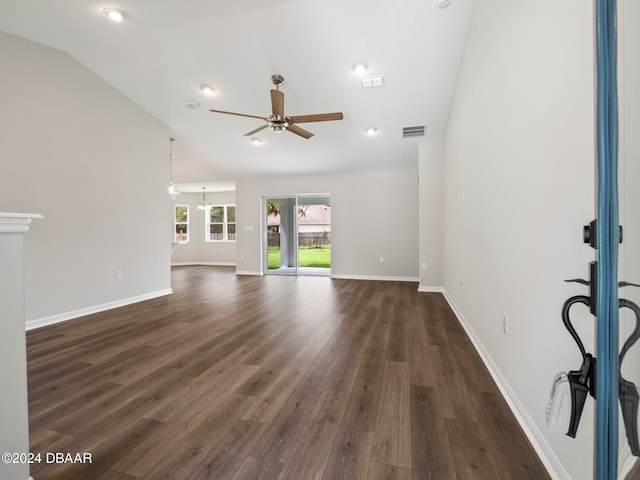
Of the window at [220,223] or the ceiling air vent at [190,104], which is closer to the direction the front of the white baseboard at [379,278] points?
the ceiling air vent

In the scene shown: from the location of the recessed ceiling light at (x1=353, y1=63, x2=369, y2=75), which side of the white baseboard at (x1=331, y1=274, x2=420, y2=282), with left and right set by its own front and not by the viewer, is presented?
front

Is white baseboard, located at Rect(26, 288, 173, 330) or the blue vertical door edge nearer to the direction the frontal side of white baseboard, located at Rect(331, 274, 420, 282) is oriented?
the blue vertical door edge

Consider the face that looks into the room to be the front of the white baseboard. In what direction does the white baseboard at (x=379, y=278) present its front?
toward the camera

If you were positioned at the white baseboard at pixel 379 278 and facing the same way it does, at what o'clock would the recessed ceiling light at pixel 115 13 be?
The recessed ceiling light is roughly at 1 o'clock from the white baseboard.

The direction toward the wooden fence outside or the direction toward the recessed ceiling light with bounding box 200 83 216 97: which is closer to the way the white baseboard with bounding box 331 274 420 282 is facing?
the recessed ceiling light

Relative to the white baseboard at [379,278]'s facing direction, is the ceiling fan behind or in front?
in front

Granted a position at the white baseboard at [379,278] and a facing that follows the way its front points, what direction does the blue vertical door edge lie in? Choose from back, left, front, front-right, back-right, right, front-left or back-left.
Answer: front

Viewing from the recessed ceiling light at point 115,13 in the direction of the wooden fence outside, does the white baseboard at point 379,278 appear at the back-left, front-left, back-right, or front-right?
front-right

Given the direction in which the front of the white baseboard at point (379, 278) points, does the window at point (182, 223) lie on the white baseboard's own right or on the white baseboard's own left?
on the white baseboard's own right

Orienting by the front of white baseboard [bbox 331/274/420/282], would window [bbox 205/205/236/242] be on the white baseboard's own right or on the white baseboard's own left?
on the white baseboard's own right
